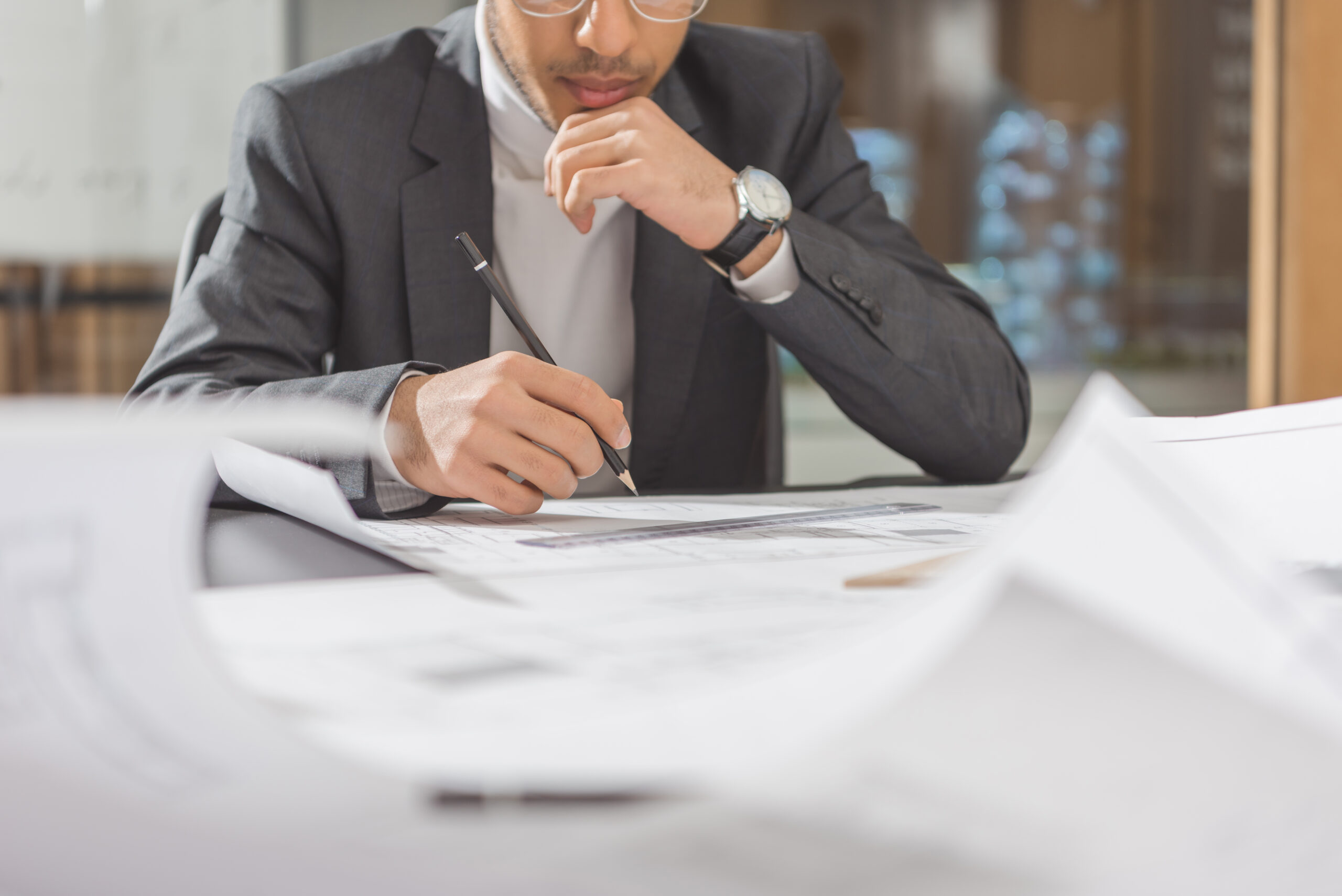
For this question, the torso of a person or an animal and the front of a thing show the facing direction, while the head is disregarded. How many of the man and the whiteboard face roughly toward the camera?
2

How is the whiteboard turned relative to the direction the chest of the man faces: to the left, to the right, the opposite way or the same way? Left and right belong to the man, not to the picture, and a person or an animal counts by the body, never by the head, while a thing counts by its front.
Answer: the same way

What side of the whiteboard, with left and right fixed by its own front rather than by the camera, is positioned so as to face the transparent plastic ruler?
front

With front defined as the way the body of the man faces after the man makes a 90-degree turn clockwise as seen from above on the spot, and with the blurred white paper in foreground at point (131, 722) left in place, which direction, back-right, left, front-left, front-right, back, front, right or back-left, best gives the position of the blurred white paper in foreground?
left

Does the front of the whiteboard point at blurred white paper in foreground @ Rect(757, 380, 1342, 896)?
yes

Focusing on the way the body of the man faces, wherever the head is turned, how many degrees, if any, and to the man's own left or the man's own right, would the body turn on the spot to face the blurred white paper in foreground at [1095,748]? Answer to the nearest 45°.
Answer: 0° — they already face it

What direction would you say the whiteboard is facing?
toward the camera

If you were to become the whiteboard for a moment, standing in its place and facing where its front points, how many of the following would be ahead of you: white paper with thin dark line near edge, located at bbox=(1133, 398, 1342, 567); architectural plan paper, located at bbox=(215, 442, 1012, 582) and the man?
3

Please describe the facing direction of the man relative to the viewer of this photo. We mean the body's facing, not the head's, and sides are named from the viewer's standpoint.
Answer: facing the viewer

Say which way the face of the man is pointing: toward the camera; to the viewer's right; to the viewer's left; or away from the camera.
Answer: toward the camera

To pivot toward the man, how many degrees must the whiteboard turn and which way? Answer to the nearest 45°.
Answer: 0° — it already faces them

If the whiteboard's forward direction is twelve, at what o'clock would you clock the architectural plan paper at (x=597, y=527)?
The architectural plan paper is roughly at 12 o'clock from the whiteboard.
